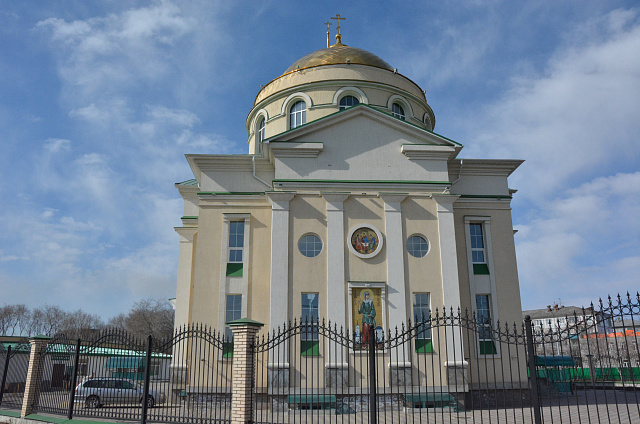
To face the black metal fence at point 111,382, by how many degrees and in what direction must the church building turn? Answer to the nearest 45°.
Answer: approximately 45° to its right

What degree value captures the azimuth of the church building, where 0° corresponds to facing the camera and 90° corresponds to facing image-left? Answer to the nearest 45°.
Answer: approximately 0°

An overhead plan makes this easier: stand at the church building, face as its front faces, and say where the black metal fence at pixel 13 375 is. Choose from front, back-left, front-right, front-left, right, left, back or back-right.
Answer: right
